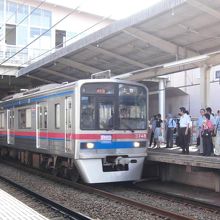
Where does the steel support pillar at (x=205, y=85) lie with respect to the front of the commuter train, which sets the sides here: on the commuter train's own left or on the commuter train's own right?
on the commuter train's own left

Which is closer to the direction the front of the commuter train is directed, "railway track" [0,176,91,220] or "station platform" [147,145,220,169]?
the station platform

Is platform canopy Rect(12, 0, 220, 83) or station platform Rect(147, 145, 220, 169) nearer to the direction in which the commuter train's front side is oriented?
the station platform

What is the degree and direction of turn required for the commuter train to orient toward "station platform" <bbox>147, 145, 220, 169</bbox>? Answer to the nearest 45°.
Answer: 0° — it already faces it

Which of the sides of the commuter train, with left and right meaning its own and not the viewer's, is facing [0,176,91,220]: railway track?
right

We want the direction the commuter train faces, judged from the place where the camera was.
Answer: facing the viewer and to the right of the viewer
